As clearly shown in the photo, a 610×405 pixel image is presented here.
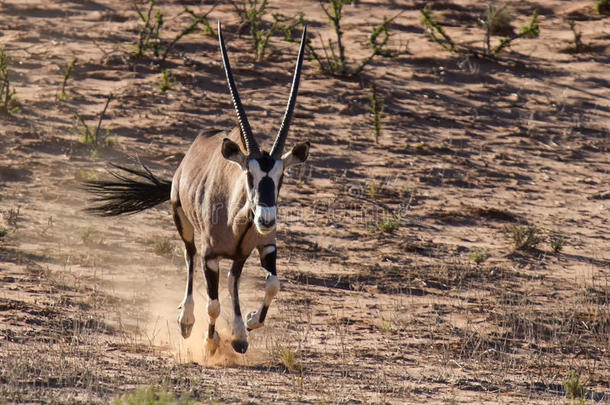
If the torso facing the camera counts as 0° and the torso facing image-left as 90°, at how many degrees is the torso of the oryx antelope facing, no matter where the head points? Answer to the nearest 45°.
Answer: approximately 315°

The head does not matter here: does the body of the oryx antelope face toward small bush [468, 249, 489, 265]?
no

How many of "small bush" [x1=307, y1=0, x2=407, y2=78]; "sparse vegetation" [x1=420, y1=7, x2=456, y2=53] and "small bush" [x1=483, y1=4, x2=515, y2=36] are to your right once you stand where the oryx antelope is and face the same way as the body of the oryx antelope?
0

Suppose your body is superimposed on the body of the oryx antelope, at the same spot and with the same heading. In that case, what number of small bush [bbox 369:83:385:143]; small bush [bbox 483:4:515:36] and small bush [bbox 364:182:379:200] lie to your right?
0

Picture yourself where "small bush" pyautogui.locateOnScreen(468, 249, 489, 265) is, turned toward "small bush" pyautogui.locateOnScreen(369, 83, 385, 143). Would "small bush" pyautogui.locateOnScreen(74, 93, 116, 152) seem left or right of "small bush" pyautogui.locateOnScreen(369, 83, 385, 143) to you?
left

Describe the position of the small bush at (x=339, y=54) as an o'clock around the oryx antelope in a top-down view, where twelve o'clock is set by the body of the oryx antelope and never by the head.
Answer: The small bush is roughly at 8 o'clock from the oryx antelope.

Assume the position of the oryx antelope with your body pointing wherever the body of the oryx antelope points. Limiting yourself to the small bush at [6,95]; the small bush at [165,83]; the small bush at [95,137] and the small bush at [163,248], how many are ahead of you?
0

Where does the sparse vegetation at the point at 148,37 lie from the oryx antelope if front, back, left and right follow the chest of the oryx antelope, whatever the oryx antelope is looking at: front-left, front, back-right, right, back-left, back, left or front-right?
back-left

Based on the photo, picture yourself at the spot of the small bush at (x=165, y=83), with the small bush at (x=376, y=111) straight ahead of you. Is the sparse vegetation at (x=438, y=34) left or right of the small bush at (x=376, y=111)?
left

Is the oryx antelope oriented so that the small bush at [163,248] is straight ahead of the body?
no

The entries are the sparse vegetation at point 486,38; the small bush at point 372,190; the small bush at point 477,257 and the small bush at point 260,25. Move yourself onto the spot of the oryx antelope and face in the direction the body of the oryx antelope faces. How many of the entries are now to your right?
0

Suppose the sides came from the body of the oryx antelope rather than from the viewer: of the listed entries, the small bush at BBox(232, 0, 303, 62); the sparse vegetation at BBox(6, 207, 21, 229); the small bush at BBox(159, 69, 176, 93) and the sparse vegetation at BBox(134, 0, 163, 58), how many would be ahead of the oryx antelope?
0

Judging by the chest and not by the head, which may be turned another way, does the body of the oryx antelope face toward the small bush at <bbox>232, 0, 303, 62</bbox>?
no

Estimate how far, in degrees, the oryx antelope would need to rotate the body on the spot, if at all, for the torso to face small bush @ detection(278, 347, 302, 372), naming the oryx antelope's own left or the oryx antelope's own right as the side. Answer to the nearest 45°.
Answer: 0° — it already faces it
